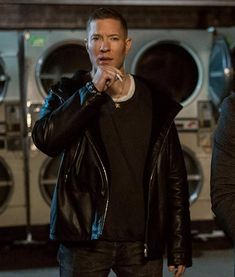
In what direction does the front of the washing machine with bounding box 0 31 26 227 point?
toward the camera

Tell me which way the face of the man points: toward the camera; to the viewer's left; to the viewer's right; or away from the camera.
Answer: toward the camera

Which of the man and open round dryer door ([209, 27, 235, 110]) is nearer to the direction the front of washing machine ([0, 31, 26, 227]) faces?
the man

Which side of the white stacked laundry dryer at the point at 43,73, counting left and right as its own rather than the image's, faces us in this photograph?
front

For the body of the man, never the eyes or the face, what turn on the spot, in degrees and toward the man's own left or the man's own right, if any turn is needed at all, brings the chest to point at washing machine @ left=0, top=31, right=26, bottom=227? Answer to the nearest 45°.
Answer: approximately 180°

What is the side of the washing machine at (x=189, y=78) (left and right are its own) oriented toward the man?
front

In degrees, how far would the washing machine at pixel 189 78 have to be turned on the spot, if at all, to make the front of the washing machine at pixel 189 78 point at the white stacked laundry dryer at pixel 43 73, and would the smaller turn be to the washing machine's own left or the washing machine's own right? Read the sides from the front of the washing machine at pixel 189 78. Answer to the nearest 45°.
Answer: approximately 90° to the washing machine's own right

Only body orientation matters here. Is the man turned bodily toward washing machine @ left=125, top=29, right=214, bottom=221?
no

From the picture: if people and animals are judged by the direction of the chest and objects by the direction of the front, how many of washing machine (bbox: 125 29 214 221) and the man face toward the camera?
2

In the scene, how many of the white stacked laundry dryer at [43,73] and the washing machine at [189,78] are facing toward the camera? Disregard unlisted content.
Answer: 2

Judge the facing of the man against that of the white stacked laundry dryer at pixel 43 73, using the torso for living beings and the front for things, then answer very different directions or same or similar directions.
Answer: same or similar directions

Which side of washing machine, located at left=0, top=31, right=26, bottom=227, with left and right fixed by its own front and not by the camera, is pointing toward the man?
front

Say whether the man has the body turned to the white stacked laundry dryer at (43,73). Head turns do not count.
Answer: no

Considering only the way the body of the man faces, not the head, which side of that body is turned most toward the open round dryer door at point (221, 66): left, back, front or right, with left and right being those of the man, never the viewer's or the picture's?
back

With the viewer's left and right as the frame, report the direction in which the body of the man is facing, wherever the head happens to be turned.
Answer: facing the viewer

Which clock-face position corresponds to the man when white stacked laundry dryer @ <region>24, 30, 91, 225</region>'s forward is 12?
The man is roughly at 12 o'clock from the white stacked laundry dryer.
